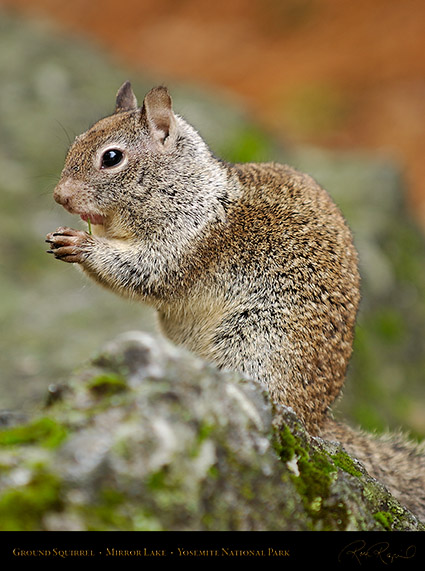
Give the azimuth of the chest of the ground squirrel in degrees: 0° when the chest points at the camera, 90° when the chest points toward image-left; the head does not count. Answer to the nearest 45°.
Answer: approximately 90°
